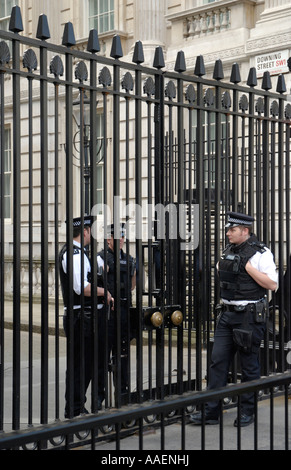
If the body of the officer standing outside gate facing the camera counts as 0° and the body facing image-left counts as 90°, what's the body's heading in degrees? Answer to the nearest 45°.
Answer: approximately 45°

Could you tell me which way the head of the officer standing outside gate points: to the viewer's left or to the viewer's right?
to the viewer's left
